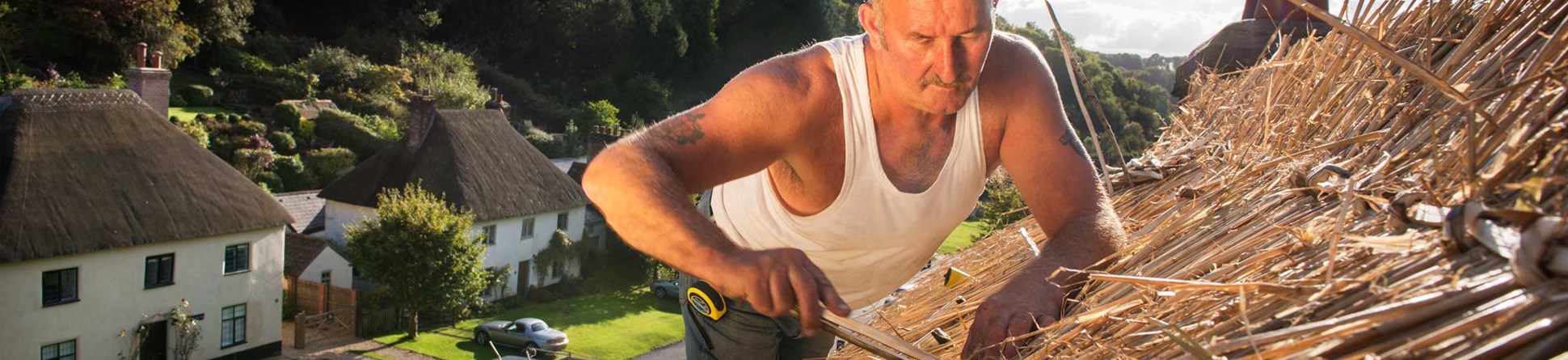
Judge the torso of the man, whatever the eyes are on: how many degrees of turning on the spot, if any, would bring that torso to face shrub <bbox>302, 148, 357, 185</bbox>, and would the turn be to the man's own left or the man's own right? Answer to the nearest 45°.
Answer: approximately 180°

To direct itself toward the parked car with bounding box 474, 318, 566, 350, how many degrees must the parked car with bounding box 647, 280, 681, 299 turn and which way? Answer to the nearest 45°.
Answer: approximately 45° to its left

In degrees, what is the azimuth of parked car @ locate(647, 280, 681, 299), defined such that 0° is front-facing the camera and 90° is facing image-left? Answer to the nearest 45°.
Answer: approximately 90°

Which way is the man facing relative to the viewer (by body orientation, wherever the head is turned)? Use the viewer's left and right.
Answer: facing the viewer and to the right of the viewer

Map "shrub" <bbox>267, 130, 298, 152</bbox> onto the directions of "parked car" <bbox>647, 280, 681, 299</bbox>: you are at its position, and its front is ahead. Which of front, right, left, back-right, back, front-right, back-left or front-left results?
front

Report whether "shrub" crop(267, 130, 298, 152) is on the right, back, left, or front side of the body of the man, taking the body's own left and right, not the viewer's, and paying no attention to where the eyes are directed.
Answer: back

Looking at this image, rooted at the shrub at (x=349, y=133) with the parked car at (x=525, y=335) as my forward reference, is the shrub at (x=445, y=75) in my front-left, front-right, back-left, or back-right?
back-left

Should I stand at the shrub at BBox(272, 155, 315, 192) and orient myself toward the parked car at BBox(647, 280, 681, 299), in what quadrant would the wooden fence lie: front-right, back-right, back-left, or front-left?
front-right
